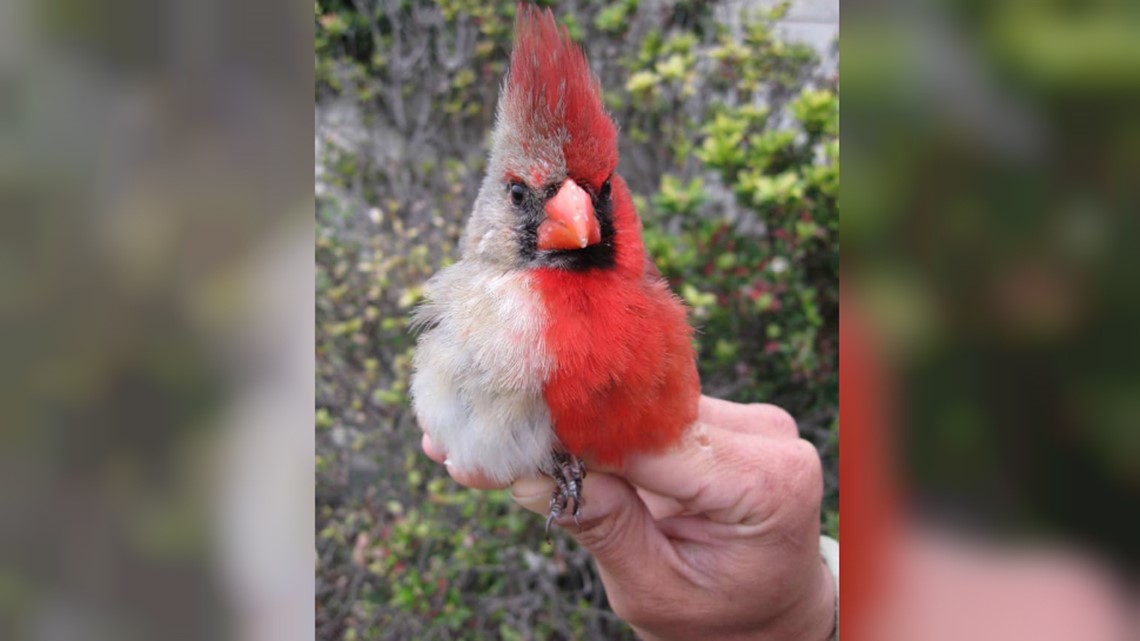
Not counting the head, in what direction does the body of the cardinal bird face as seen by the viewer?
toward the camera
